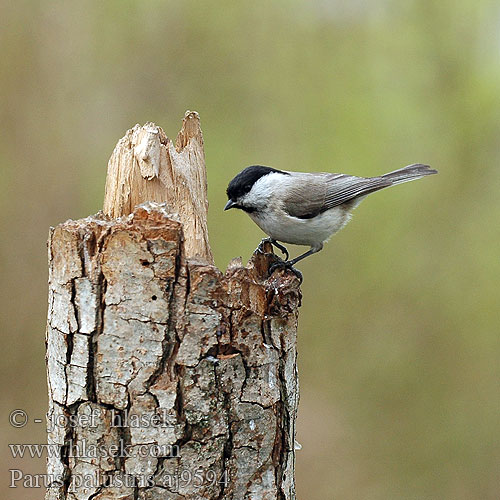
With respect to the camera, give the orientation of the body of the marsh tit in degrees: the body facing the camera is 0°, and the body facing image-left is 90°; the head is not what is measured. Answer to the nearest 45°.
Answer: approximately 90°
